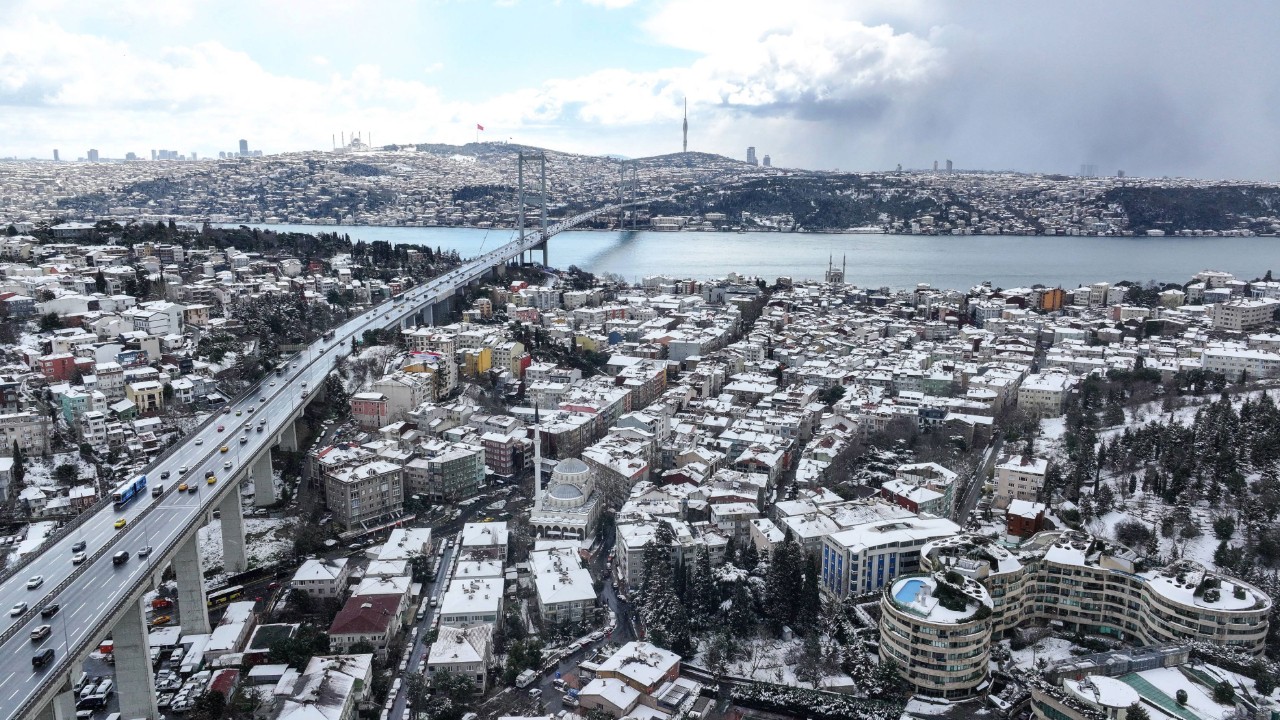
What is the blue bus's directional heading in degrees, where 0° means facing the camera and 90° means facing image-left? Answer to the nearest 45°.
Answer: approximately 45°

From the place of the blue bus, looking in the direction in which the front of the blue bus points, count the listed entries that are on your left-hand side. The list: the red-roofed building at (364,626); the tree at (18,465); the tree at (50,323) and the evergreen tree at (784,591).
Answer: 2

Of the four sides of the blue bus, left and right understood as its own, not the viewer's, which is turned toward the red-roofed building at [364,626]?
left

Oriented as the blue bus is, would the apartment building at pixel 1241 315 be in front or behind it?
behind

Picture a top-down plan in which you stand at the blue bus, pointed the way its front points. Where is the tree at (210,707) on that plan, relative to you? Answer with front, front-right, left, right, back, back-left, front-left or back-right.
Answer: front-left

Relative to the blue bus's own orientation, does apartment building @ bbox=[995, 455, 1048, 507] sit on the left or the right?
on its left

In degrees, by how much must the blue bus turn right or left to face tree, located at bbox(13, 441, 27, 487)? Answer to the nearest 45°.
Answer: approximately 135° to its right

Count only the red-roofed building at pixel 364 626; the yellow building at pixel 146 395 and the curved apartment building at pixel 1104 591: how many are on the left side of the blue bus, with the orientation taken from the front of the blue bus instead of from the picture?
2

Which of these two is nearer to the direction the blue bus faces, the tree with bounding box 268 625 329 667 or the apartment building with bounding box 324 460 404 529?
the tree

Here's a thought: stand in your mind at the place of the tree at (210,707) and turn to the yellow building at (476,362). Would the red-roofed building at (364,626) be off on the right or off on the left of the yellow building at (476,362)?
right

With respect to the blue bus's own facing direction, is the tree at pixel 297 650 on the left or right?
on its left

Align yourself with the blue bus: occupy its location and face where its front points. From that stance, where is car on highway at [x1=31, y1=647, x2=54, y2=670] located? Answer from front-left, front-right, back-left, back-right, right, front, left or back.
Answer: front-left

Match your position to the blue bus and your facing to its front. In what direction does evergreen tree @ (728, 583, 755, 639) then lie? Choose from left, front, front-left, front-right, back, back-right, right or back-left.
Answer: left

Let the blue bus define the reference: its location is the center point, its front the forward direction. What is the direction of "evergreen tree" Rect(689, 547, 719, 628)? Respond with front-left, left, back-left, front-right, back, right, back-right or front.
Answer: left

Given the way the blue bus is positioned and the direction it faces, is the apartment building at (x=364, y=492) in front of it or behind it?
behind

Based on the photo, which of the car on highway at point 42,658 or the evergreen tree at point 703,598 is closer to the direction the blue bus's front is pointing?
the car on highway
